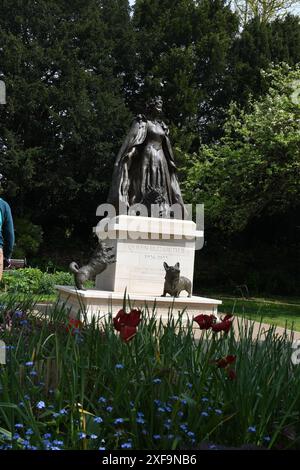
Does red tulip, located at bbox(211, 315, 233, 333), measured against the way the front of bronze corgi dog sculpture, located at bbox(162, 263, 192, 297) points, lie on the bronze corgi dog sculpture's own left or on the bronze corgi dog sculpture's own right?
on the bronze corgi dog sculpture's own left

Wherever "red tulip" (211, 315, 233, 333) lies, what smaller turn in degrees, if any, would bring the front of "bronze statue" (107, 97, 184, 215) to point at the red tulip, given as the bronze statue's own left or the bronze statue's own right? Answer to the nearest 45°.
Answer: approximately 45° to the bronze statue's own right

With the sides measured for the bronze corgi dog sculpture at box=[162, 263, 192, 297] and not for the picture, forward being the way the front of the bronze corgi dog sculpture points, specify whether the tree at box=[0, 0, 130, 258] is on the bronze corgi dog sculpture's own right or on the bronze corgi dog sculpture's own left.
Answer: on the bronze corgi dog sculpture's own right

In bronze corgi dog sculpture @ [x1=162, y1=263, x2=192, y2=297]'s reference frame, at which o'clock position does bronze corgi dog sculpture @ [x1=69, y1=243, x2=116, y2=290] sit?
bronze corgi dog sculpture @ [x1=69, y1=243, x2=116, y2=290] is roughly at 2 o'clock from bronze corgi dog sculpture @ [x1=162, y1=263, x2=192, y2=297].

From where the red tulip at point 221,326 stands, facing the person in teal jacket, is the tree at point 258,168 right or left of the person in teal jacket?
right

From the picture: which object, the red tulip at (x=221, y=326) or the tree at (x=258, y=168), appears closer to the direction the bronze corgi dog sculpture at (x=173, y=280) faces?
the red tulip

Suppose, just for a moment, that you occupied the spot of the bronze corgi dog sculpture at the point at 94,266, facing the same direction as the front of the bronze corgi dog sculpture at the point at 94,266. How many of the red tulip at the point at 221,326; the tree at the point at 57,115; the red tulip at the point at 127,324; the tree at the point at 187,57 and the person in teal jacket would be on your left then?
2

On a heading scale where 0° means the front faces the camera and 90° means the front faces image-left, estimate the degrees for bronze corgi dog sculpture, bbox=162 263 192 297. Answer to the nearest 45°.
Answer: approximately 45°

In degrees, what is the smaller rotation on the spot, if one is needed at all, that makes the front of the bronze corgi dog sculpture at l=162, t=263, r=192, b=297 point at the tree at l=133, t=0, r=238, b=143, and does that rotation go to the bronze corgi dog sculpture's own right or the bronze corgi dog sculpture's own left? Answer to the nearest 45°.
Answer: approximately 135° to the bronze corgi dog sculpture's own right
